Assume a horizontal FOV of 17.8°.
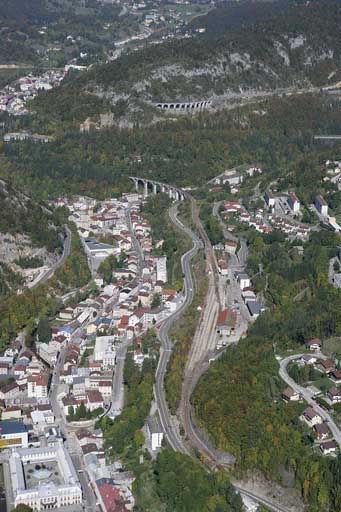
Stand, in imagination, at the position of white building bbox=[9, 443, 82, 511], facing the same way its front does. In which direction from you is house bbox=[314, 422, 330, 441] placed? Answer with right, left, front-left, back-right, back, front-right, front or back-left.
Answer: left

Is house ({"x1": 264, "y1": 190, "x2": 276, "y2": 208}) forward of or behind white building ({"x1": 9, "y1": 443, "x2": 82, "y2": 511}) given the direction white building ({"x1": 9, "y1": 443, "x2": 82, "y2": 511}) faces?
behind

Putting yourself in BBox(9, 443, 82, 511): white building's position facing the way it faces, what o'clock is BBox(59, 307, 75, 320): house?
The house is roughly at 6 o'clock from the white building.

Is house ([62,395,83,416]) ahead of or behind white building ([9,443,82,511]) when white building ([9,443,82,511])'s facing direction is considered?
behind

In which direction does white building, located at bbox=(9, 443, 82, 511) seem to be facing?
toward the camera

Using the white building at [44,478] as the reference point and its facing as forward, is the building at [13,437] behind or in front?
behind

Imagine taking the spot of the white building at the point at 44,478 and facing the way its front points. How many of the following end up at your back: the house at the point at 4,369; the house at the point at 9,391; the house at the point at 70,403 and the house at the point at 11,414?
4

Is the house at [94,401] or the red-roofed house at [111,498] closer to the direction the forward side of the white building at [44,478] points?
the red-roofed house

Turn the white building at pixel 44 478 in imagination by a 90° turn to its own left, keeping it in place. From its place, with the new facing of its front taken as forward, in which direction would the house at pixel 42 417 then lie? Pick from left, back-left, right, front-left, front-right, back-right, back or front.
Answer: left

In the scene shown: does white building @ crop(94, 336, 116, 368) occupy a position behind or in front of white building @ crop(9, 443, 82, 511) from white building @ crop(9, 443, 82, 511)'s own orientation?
behind

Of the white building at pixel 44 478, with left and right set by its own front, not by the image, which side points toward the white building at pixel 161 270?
back

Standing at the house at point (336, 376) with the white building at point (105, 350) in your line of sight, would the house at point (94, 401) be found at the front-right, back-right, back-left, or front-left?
front-left

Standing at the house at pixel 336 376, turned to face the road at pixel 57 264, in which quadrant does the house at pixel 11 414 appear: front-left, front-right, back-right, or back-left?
front-left

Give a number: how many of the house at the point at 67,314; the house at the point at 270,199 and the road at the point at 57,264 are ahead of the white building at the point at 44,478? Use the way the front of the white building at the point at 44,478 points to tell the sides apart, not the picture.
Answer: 0

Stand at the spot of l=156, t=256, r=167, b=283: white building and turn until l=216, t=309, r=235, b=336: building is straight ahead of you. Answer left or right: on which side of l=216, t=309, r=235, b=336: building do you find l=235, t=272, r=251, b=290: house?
left

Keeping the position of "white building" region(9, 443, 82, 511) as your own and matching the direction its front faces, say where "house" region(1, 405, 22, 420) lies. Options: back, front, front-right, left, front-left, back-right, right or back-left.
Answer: back

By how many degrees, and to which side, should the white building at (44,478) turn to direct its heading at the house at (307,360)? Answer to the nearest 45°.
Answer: approximately 135° to its left

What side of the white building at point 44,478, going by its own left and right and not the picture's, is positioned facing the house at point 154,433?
left

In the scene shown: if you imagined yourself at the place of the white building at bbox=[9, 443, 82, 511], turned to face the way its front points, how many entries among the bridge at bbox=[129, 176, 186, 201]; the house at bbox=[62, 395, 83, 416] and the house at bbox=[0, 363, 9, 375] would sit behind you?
3
